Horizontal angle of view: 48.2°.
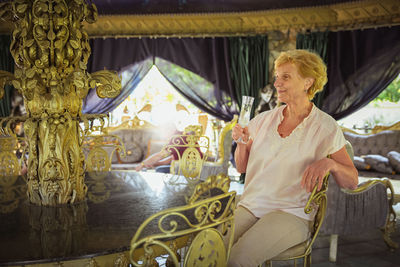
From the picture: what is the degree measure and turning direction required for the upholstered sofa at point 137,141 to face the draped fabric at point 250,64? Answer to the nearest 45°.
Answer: approximately 135° to its left

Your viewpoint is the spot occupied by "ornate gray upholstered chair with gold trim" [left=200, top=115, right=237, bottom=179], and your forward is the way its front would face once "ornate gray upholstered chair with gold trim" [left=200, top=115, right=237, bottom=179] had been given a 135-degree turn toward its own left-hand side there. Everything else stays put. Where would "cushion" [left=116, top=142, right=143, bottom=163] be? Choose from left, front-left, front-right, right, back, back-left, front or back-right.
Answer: back

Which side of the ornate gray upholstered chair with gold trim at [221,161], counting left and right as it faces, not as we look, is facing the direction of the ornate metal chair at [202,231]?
left

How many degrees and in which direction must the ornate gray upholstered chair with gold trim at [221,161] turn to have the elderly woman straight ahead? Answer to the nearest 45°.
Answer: approximately 90° to its left

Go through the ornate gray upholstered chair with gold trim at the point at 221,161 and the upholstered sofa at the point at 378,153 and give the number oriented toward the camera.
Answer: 1

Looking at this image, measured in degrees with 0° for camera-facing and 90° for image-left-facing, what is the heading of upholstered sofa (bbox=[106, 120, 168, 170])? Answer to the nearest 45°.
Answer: approximately 45°

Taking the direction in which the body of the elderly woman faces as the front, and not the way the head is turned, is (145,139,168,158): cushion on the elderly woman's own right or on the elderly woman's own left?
on the elderly woman's own right

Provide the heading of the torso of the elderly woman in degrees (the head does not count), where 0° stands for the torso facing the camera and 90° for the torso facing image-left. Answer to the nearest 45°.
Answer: approximately 45°

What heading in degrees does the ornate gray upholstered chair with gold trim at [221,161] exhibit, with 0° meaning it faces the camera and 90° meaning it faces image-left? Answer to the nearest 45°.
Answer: approximately 90°
